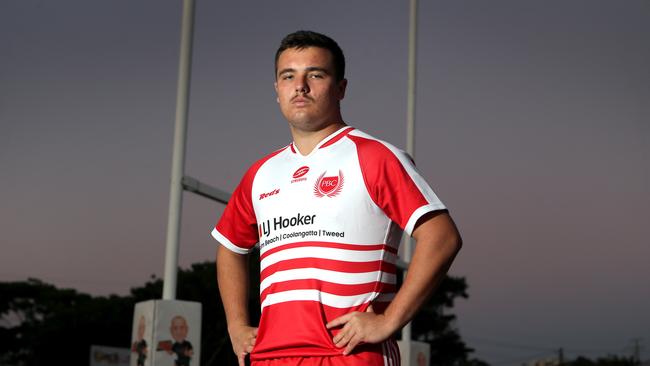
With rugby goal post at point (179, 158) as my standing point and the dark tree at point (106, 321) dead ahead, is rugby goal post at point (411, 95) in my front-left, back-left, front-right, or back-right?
front-right

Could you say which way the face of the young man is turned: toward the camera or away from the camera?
toward the camera

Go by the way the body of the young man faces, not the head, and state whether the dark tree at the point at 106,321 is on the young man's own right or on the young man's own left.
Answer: on the young man's own right

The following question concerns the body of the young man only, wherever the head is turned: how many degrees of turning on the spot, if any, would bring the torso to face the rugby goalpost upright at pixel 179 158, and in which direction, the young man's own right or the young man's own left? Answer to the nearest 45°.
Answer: approximately 135° to the young man's own right
